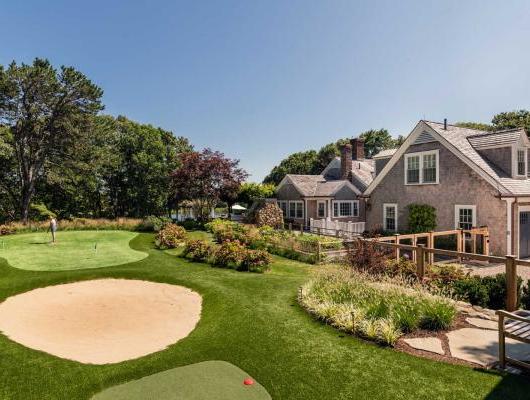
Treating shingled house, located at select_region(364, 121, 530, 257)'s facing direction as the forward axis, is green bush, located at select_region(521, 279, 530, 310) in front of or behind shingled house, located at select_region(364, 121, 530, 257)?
in front

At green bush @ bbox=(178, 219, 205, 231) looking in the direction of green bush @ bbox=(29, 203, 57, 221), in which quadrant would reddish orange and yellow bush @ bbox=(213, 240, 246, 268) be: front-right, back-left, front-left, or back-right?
back-left
